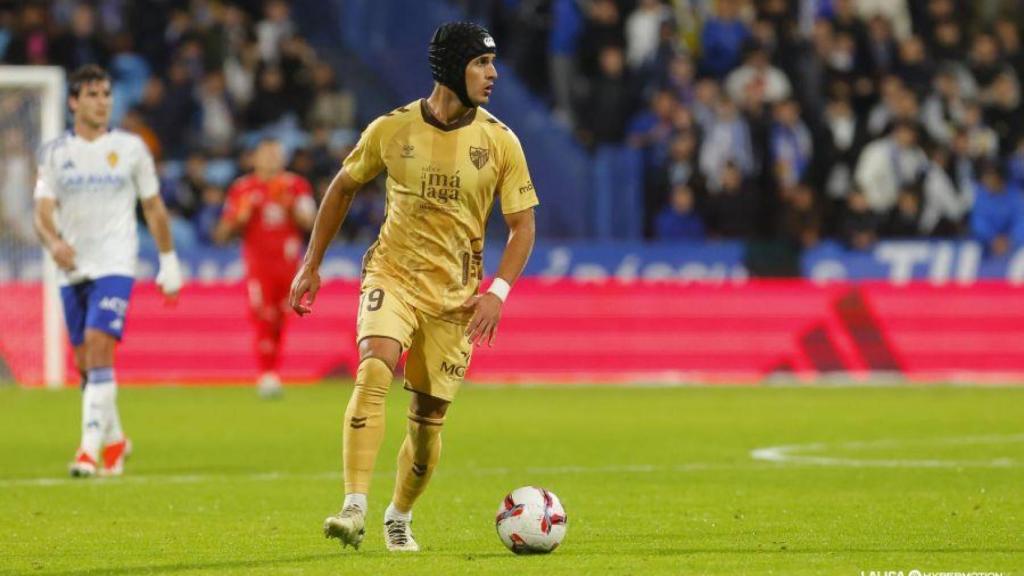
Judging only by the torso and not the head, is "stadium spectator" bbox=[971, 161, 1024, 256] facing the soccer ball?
yes

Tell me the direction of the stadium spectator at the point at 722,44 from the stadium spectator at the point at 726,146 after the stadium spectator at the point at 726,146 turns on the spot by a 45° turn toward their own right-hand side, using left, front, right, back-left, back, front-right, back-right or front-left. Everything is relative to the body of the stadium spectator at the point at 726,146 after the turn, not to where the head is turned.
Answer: back-right

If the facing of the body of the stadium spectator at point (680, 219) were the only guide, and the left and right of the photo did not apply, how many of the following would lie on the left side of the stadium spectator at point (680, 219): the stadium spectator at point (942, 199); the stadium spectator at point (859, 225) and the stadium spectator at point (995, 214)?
3

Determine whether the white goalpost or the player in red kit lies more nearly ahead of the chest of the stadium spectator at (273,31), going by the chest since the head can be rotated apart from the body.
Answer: the player in red kit

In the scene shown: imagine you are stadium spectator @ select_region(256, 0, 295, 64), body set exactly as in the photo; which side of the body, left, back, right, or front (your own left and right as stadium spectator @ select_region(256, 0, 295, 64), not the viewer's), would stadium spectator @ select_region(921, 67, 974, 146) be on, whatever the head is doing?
left

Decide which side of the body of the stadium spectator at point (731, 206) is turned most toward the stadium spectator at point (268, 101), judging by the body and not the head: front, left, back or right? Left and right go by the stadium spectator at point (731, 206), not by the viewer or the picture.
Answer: right

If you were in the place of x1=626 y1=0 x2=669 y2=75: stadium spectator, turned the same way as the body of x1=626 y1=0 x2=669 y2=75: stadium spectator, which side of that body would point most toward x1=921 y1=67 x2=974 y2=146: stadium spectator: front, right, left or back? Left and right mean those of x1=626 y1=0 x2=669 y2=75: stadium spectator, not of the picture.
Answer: left

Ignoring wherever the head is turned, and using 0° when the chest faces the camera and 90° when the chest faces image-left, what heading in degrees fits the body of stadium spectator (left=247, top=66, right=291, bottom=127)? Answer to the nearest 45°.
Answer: approximately 0°
